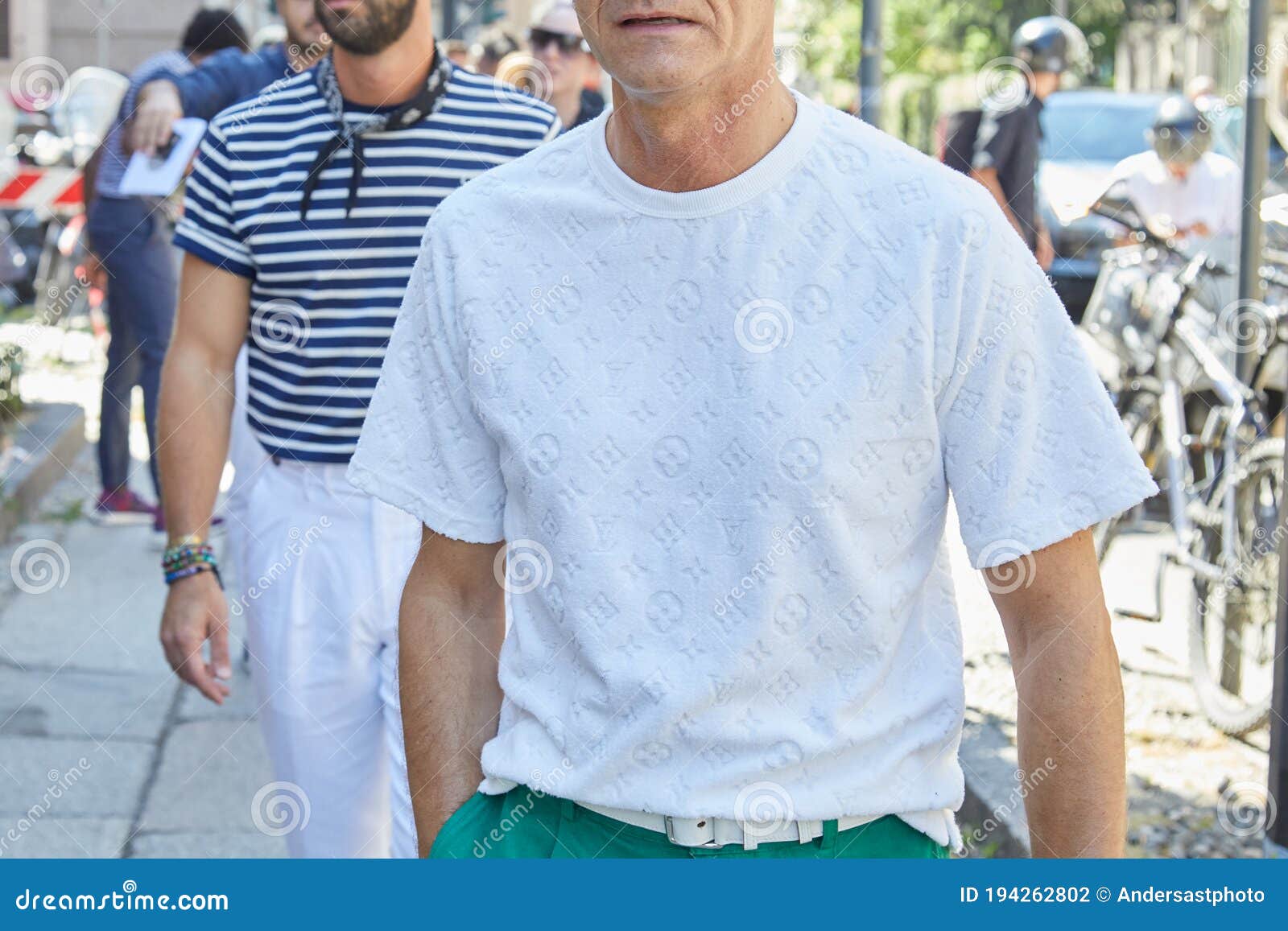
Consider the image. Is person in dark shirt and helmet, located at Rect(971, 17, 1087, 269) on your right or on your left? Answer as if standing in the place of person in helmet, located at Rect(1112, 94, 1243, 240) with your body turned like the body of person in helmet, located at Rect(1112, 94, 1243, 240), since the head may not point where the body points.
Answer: on your right

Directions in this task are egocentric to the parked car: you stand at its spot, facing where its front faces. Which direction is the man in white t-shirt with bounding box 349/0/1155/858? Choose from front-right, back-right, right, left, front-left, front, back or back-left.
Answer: front

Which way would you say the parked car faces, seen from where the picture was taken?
facing the viewer

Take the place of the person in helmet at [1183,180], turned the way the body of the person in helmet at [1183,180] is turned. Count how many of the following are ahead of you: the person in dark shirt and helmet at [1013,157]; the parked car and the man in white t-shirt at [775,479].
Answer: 1

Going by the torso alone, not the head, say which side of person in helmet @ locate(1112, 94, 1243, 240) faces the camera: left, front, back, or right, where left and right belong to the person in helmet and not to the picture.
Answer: front

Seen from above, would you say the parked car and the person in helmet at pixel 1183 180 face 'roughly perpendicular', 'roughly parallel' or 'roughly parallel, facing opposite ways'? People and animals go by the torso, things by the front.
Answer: roughly parallel

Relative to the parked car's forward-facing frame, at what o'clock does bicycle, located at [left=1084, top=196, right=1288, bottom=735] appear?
The bicycle is roughly at 12 o'clock from the parked car.

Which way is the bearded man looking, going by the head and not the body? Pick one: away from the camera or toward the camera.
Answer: toward the camera

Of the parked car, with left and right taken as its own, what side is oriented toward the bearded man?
front

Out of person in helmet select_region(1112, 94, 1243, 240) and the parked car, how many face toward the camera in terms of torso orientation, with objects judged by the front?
2

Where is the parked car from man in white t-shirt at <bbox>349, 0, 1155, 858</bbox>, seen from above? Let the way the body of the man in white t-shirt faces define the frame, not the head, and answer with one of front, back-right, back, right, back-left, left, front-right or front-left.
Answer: back

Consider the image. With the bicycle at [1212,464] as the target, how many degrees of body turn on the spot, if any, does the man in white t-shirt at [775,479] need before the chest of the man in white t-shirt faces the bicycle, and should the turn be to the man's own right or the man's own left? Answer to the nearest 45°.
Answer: approximately 180°

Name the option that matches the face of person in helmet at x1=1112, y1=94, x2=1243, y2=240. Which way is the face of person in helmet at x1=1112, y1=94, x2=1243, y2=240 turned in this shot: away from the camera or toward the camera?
toward the camera

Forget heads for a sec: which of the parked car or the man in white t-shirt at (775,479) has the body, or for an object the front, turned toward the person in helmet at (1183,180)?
the parked car
